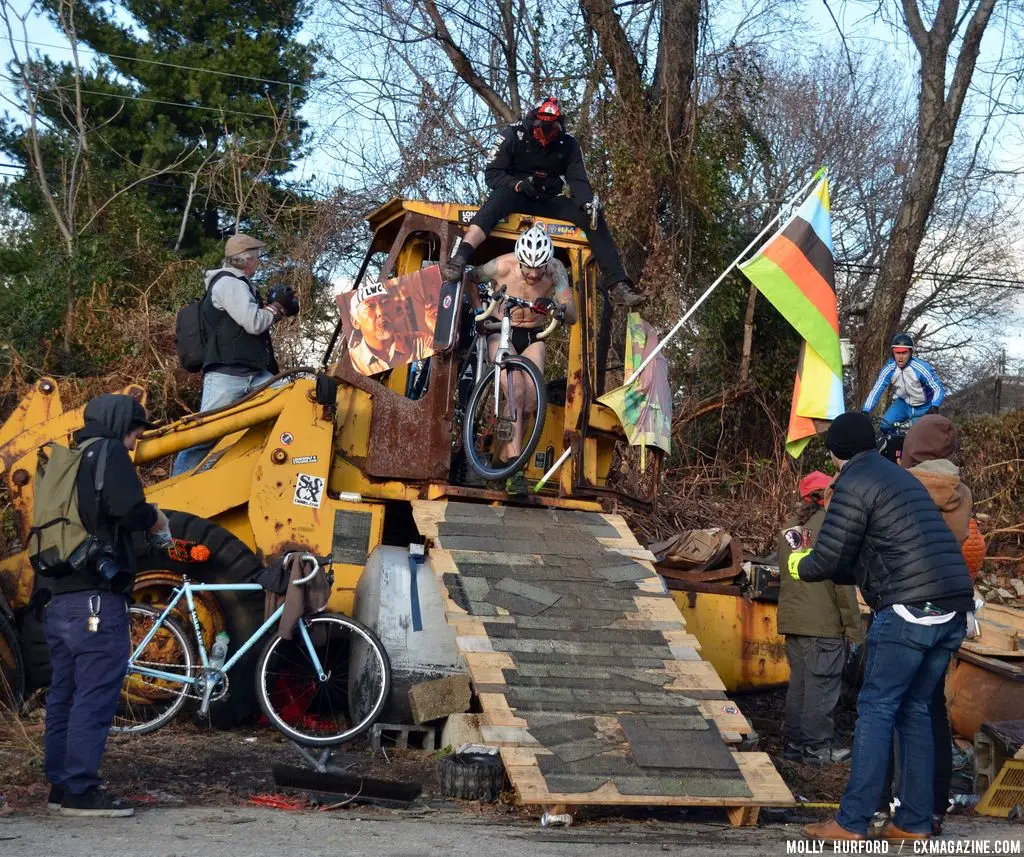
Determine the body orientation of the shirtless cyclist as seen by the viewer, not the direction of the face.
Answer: toward the camera

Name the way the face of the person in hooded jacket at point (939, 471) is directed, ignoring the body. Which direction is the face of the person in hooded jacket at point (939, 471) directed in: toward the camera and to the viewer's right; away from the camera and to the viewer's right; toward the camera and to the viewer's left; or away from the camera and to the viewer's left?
away from the camera and to the viewer's left

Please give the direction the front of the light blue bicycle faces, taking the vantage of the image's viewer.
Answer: facing to the right of the viewer

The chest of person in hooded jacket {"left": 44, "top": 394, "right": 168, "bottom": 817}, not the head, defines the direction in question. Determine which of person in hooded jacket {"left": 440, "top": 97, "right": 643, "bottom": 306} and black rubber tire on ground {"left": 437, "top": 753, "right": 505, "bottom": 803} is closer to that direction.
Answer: the black rubber tire on ground

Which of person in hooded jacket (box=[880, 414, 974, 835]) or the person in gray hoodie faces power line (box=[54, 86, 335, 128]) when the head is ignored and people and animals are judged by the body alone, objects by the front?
the person in hooded jacket

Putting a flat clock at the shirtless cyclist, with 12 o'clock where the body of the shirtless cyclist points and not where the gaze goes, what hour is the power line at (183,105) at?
The power line is roughly at 5 o'clock from the shirtless cyclist.

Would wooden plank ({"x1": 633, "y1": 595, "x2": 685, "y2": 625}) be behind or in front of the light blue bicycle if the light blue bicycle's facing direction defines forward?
in front

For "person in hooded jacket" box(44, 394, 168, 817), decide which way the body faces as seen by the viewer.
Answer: to the viewer's right

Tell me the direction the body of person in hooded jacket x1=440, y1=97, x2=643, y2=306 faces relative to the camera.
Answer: toward the camera

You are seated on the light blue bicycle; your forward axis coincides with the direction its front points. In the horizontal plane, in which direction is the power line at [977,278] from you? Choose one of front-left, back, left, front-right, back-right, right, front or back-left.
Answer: front-left

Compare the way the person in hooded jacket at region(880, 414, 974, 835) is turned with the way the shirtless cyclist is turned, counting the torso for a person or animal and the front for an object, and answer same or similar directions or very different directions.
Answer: very different directions

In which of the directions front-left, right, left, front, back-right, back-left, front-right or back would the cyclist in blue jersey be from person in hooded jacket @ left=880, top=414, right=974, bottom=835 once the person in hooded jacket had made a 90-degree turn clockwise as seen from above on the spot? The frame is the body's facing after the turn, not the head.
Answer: front-left

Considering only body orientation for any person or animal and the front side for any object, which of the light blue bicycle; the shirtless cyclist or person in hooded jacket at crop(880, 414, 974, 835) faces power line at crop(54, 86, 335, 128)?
the person in hooded jacket

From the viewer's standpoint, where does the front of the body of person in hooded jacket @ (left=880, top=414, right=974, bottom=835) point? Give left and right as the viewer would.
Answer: facing away from the viewer and to the left of the viewer

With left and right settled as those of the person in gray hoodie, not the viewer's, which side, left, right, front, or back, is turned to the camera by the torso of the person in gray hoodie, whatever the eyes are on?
right

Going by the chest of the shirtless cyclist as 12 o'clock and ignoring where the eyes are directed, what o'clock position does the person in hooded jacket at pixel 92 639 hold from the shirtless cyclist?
The person in hooded jacket is roughly at 1 o'clock from the shirtless cyclist.

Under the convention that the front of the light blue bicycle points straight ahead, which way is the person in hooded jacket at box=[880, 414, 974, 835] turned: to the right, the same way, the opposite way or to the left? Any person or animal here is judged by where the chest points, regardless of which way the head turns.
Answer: to the left
